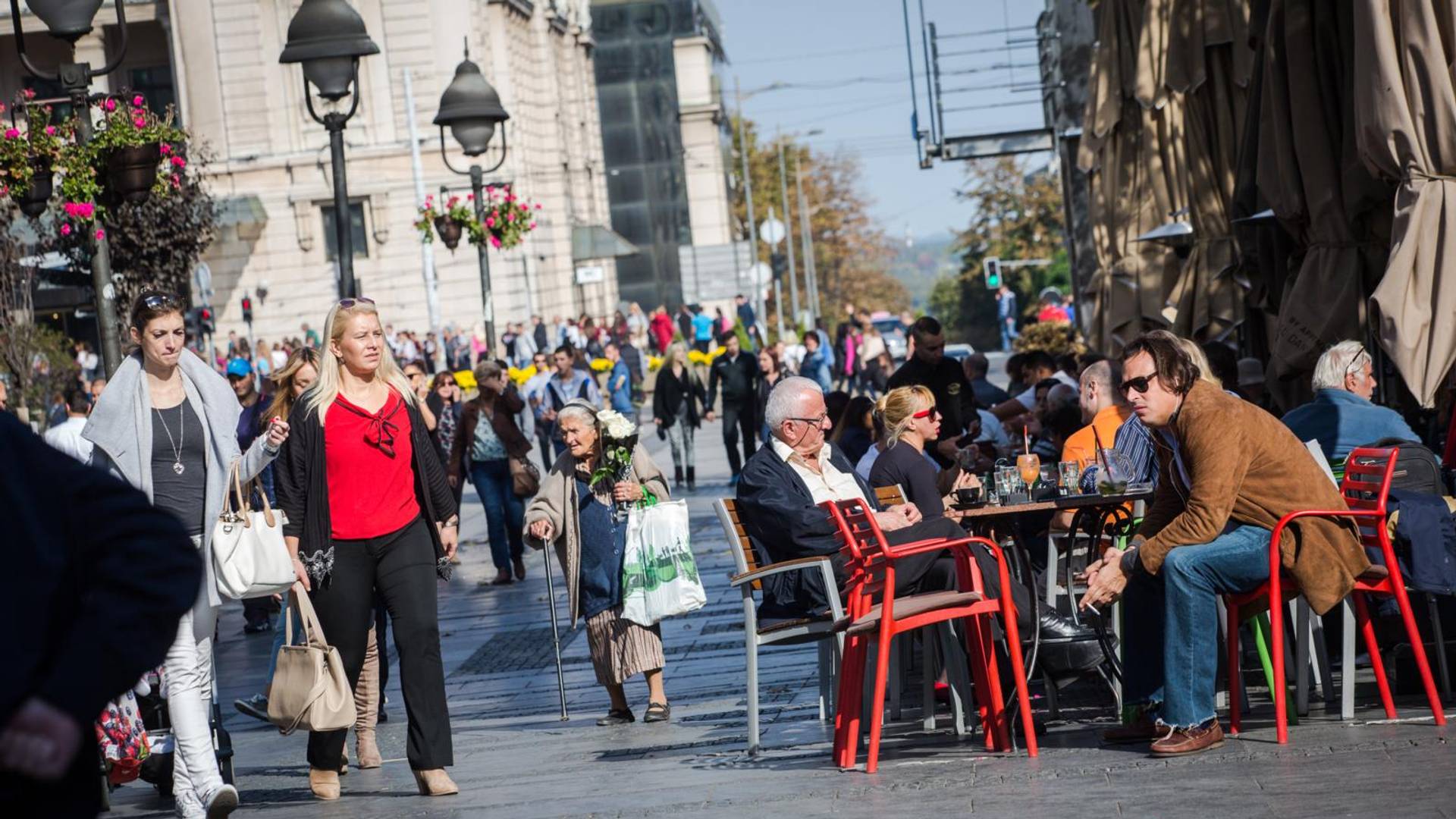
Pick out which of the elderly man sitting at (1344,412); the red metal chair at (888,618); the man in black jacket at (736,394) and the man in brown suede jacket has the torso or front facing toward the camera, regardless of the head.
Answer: the man in black jacket

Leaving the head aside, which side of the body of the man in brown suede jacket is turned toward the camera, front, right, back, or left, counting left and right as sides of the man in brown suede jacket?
left

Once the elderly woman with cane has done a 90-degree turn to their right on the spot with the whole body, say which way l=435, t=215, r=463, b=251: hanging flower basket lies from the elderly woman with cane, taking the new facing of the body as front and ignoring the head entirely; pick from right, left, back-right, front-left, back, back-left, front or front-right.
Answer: front-right

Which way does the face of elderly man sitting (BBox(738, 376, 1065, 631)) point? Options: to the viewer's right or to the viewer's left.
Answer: to the viewer's right

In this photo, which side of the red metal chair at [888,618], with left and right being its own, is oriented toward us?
right

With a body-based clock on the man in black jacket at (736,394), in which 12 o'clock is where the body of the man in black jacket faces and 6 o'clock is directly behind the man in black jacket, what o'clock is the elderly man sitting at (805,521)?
The elderly man sitting is roughly at 12 o'clock from the man in black jacket.

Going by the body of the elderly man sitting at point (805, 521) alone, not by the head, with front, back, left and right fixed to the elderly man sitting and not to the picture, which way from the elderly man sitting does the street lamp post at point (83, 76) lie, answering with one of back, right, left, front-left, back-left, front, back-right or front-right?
back

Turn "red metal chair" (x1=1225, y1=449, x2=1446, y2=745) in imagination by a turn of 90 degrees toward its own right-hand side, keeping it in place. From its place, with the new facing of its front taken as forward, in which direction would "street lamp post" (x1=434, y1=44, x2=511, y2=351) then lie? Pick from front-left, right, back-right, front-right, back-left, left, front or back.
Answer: front-left

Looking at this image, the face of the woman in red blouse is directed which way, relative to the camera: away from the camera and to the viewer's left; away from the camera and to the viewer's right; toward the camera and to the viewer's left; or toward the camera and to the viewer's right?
toward the camera and to the viewer's right

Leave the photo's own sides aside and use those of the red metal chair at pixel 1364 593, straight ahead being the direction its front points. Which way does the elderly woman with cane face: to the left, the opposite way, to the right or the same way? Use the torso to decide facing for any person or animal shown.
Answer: to the left

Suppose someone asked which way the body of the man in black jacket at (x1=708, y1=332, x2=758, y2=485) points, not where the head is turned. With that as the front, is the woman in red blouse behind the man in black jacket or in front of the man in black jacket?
in front

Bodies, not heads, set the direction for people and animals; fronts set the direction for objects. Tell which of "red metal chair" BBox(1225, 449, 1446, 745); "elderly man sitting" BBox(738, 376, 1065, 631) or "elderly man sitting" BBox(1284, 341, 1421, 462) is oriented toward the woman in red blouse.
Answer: the red metal chair

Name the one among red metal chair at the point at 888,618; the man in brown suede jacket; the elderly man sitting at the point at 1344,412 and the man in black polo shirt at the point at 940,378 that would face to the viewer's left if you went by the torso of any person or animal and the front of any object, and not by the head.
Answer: the man in brown suede jacket

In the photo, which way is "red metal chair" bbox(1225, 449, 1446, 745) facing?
to the viewer's left

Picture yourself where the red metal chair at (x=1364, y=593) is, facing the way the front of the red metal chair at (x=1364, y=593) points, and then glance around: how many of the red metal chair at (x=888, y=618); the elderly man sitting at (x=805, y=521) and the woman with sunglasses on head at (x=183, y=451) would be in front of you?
3

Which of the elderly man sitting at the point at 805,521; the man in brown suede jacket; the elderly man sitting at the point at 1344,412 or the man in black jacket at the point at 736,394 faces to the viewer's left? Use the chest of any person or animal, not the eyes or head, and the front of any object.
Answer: the man in brown suede jacket
